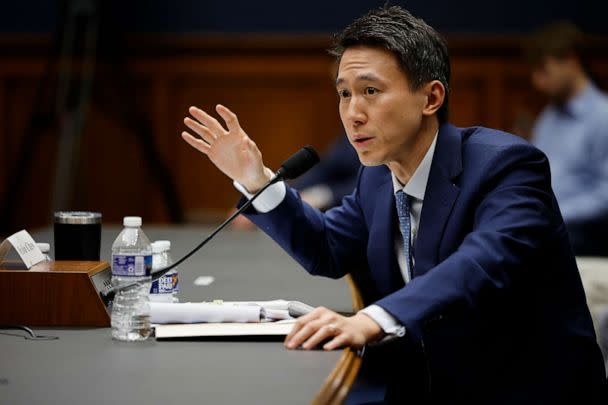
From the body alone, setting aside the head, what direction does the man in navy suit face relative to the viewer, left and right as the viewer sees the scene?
facing the viewer and to the left of the viewer

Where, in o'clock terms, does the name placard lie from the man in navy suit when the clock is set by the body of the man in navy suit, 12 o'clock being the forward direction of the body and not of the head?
The name placard is roughly at 1 o'clock from the man in navy suit.

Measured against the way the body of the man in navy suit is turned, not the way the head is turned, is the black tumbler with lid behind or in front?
in front

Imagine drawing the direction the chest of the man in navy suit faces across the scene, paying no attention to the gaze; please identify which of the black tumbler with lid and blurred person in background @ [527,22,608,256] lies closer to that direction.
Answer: the black tumbler with lid

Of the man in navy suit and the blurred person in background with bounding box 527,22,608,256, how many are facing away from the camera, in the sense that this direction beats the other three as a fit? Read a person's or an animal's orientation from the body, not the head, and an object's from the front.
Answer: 0

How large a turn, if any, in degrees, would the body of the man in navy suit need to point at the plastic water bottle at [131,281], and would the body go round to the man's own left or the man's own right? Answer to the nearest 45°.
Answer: approximately 45° to the man's own right

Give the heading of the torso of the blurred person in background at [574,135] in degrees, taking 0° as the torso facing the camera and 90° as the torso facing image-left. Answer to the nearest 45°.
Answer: approximately 45°

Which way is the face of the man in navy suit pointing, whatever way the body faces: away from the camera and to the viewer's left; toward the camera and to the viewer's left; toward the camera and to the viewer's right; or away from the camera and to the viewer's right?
toward the camera and to the viewer's left

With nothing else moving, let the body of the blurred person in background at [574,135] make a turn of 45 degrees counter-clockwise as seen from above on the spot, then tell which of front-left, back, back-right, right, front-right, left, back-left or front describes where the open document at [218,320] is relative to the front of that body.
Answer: front

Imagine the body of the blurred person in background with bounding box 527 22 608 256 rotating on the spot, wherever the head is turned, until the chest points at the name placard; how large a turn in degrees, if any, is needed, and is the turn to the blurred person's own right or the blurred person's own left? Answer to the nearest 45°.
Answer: approximately 45° to the blurred person's own left

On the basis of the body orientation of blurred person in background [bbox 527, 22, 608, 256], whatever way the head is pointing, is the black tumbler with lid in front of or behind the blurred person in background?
in front
